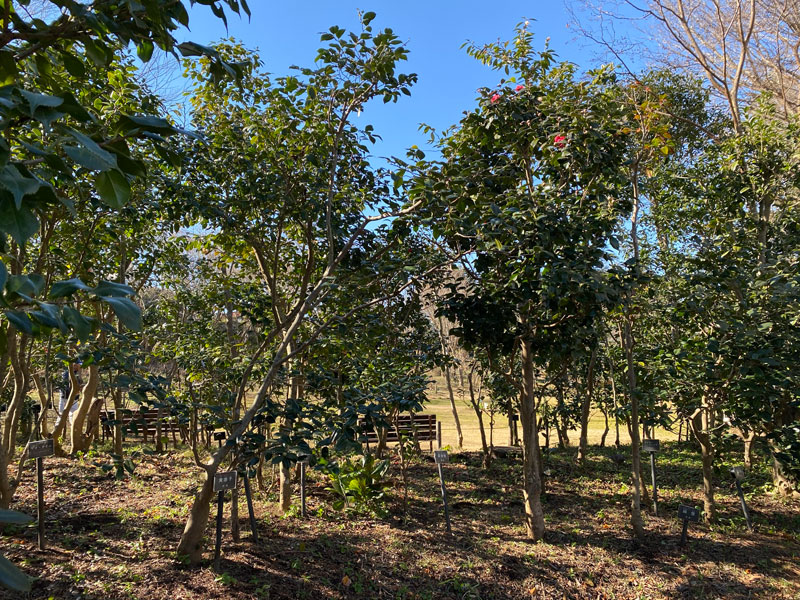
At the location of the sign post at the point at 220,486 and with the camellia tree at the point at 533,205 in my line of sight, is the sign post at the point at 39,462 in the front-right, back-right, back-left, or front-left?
back-left

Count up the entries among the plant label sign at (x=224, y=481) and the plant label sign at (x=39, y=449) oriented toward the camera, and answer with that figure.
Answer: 2

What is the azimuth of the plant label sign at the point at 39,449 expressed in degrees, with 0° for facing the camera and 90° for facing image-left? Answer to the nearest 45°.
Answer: approximately 0°

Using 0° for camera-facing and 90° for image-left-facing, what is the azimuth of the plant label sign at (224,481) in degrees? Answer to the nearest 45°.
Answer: approximately 0°

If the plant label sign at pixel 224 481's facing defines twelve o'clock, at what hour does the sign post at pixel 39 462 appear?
The sign post is roughly at 4 o'clock from the plant label sign.

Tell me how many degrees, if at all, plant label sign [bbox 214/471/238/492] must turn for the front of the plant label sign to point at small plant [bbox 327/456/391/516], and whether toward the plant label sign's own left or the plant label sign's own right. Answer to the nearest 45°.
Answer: approximately 135° to the plant label sign's own left
